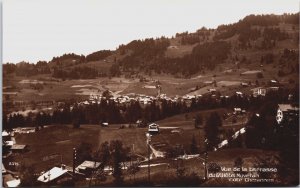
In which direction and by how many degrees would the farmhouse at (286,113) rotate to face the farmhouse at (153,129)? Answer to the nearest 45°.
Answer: approximately 45° to its right

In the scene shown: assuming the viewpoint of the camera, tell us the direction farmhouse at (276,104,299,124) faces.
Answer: facing the viewer and to the left of the viewer

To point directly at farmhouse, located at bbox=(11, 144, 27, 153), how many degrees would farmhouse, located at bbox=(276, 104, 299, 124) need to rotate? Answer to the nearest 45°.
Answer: approximately 45° to its right

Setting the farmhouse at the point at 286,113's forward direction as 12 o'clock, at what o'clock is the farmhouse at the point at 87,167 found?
the farmhouse at the point at 87,167 is roughly at 1 o'clock from the farmhouse at the point at 286,113.

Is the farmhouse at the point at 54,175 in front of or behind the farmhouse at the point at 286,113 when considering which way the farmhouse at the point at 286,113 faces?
in front
